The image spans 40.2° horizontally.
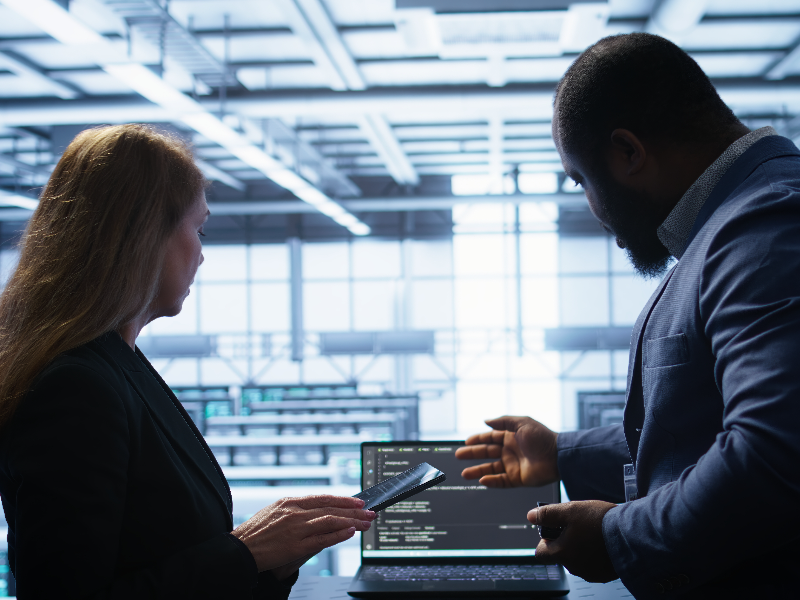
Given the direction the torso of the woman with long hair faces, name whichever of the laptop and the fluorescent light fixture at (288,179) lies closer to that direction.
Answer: the laptop

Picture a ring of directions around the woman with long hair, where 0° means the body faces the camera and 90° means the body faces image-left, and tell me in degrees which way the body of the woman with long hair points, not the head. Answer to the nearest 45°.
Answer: approximately 270°

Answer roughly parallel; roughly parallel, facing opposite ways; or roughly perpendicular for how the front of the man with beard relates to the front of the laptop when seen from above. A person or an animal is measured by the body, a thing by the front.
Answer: roughly perpendicular

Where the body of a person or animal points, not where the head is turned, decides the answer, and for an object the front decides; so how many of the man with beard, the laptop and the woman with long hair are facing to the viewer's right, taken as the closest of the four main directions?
1

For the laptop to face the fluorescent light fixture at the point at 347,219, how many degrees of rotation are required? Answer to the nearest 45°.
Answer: approximately 180°

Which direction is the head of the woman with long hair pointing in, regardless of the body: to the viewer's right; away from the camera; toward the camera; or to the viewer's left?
to the viewer's right

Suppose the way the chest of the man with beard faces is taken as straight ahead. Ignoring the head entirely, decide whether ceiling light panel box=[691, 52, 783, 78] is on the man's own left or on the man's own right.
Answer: on the man's own right

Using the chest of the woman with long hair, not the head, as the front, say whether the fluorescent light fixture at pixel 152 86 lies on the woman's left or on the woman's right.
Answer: on the woman's left

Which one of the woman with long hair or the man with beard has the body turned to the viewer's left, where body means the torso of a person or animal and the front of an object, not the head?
the man with beard

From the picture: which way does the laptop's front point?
toward the camera

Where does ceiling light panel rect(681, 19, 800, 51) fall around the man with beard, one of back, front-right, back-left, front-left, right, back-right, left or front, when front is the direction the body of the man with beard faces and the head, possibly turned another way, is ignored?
right

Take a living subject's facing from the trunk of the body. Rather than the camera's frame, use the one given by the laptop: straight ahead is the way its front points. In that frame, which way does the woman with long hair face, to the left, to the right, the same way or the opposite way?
to the left

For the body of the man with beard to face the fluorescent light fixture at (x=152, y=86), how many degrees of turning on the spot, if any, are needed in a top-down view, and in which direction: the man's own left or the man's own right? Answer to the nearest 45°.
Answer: approximately 45° to the man's own right
